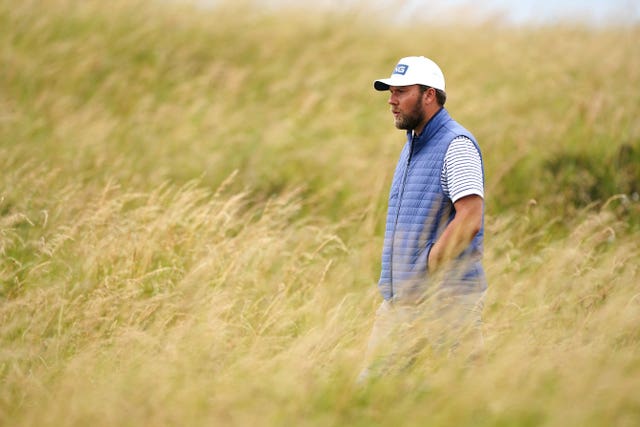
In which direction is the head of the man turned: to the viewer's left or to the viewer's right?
to the viewer's left

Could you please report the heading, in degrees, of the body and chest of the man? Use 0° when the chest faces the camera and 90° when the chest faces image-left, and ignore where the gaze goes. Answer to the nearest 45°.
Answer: approximately 45°
